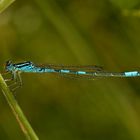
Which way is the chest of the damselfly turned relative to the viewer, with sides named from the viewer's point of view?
facing to the left of the viewer
